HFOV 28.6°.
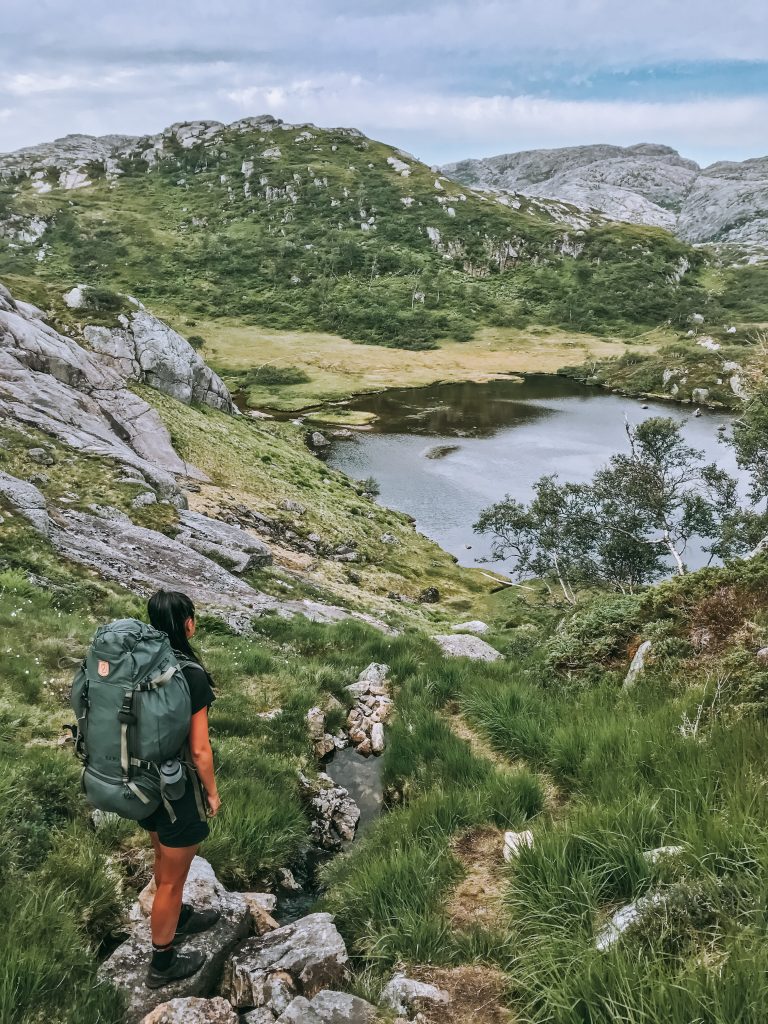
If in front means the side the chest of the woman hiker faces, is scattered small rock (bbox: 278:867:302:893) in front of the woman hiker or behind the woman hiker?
in front

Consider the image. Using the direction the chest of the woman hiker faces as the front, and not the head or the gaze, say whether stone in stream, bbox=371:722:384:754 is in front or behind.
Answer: in front

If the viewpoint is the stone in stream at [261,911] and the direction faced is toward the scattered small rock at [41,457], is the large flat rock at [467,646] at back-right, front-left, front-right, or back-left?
front-right

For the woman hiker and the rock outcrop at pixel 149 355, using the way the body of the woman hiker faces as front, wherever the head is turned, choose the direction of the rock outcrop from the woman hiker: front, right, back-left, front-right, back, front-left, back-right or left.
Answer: front-left

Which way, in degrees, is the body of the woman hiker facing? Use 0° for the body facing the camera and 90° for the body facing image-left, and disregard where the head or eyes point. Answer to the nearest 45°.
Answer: approximately 225°

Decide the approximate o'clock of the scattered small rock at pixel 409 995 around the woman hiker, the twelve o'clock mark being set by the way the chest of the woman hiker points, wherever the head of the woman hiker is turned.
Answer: The scattered small rock is roughly at 3 o'clock from the woman hiker.

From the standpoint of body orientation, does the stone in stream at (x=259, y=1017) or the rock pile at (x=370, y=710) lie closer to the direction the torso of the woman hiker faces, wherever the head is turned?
the rock pile
